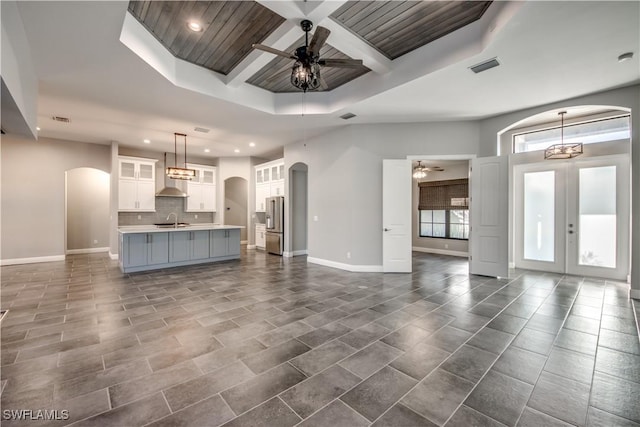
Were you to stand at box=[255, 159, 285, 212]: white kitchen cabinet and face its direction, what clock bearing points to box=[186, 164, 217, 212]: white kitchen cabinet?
box=[186, 164, 217, 212]: white kitchen cabinet is roughly at 2 o'clock from box=[255, 159, 285, 212]: white kitchen cabinet.

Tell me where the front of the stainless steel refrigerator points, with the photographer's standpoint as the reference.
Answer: facing the viewer and to the left of the viewer

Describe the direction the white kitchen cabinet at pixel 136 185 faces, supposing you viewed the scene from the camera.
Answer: facing the viewer

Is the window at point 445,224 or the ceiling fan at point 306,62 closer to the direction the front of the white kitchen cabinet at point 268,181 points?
the ceiling fan

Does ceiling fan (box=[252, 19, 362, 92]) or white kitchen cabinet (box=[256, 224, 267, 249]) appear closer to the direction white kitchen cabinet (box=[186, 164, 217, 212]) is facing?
the ceiling fan

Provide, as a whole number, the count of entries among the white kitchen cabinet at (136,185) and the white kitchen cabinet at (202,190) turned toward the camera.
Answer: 2

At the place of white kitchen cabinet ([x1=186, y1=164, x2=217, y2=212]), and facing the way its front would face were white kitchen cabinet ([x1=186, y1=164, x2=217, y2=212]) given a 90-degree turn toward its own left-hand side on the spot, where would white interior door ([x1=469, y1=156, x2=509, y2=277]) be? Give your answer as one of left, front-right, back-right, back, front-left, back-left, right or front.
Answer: front-right

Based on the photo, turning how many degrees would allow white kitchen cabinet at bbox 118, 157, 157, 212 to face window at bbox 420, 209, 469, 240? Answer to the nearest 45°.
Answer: approximately 45° to its left

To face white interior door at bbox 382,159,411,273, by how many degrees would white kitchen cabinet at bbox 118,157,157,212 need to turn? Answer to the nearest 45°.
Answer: approximately 45° to its left

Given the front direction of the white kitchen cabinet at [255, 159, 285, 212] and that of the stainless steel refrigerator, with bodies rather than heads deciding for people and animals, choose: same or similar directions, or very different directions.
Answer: same or similar directions

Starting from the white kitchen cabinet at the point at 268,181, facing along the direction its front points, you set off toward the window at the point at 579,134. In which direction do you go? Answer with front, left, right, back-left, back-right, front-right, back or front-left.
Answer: left

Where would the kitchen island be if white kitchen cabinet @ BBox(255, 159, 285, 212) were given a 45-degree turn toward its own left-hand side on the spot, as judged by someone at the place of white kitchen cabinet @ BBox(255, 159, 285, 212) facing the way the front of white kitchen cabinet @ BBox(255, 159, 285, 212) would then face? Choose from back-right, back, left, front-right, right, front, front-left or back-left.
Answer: front-right

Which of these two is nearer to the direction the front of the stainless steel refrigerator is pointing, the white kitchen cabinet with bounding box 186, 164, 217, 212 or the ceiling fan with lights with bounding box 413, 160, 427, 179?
the white kitchen cabinet

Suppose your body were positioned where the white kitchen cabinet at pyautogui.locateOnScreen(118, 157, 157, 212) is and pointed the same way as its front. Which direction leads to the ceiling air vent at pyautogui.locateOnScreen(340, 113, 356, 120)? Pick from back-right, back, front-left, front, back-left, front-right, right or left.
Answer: front-left

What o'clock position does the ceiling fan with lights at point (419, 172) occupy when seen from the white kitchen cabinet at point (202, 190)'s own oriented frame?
The ceiling fan with lights is roughly at 10 o'clock from the white kitchen cabinet.

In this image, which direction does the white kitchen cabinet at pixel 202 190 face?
toward the camera

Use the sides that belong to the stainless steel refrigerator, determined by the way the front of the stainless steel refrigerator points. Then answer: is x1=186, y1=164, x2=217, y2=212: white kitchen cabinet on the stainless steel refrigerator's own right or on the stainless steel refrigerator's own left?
on the stainless steel refrigerator's own right

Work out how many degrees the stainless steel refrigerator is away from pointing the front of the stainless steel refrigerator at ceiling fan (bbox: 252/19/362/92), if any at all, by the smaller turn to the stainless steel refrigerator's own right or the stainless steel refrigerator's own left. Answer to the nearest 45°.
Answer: approximately 45° to the stainless steel refrigerator's own left
